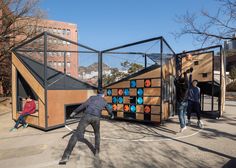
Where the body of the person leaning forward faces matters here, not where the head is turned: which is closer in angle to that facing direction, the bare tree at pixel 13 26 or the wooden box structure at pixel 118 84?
the wooden box structure

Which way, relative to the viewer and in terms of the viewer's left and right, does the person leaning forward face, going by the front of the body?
facing away from the viewer and to the right of the viewer

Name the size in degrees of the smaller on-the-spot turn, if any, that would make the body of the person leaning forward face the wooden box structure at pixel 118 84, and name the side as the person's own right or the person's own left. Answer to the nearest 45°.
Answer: approximately 45° to the person's own left

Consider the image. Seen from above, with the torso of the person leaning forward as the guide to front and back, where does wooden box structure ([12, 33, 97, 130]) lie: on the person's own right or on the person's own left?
on the person's own left

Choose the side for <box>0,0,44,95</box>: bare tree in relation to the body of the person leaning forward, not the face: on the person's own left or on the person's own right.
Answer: on the person's own left
